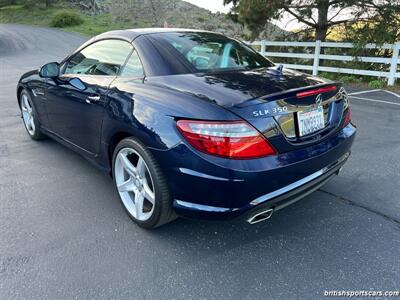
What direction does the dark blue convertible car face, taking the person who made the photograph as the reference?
facing away from the viewer and to the left of the viewer

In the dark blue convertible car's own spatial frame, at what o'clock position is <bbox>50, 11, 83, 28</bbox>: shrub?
The shrub is roughly at 1 o'clock from the dark blue convertible car.

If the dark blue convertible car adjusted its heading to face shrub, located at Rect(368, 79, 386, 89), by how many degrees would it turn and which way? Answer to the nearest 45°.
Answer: approximately 90° to its right

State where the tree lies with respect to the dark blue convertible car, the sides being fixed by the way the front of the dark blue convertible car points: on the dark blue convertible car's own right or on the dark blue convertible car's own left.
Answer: on the dark blue convertible car's own right

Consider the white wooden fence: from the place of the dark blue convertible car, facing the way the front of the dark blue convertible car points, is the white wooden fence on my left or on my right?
on my right
